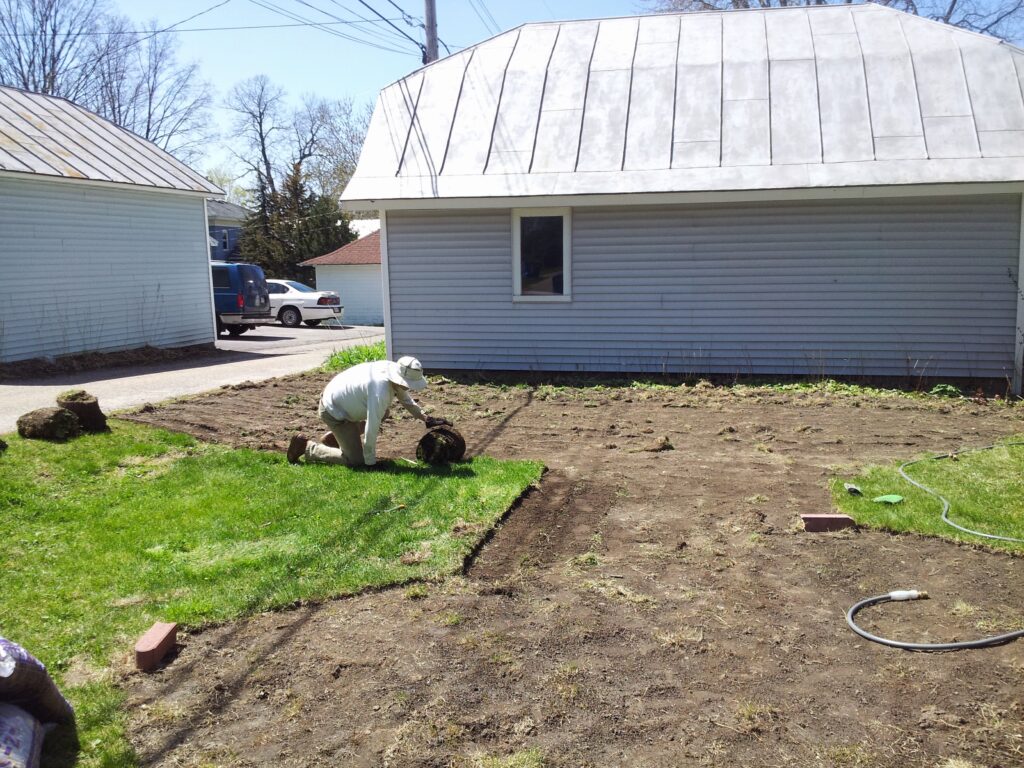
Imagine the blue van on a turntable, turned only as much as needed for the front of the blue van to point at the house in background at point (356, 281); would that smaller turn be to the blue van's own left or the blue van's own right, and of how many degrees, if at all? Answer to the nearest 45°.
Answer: approximately 90° to the blue van's own right

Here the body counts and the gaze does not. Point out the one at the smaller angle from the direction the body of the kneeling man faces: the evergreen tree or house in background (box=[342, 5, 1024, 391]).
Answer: the house in background

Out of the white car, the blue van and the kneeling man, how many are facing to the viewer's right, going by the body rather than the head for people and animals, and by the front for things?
1

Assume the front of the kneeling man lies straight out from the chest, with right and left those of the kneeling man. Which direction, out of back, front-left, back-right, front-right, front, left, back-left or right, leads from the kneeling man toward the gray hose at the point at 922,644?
front-right

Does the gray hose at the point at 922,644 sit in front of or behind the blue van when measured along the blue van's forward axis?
behind

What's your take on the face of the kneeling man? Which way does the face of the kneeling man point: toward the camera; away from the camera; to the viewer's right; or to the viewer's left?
to the viewer's right

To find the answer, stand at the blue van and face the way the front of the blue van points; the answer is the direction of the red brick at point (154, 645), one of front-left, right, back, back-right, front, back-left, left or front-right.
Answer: back-left

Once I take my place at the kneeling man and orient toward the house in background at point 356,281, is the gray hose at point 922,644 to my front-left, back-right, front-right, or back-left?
back-right

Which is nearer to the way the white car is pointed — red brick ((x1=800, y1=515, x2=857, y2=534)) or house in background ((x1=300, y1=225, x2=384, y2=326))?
the house in background

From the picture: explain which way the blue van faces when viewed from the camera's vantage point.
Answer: facing away from the viewer and to the left of the viewer

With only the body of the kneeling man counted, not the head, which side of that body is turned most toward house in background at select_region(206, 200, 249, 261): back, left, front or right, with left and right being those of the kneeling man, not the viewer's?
left

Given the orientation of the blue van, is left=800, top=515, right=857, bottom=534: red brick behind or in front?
behind

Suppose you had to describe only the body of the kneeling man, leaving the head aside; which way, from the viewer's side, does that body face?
to the viewer's right

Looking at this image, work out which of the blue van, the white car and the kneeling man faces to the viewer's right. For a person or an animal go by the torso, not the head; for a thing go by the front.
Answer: the kneeling man
